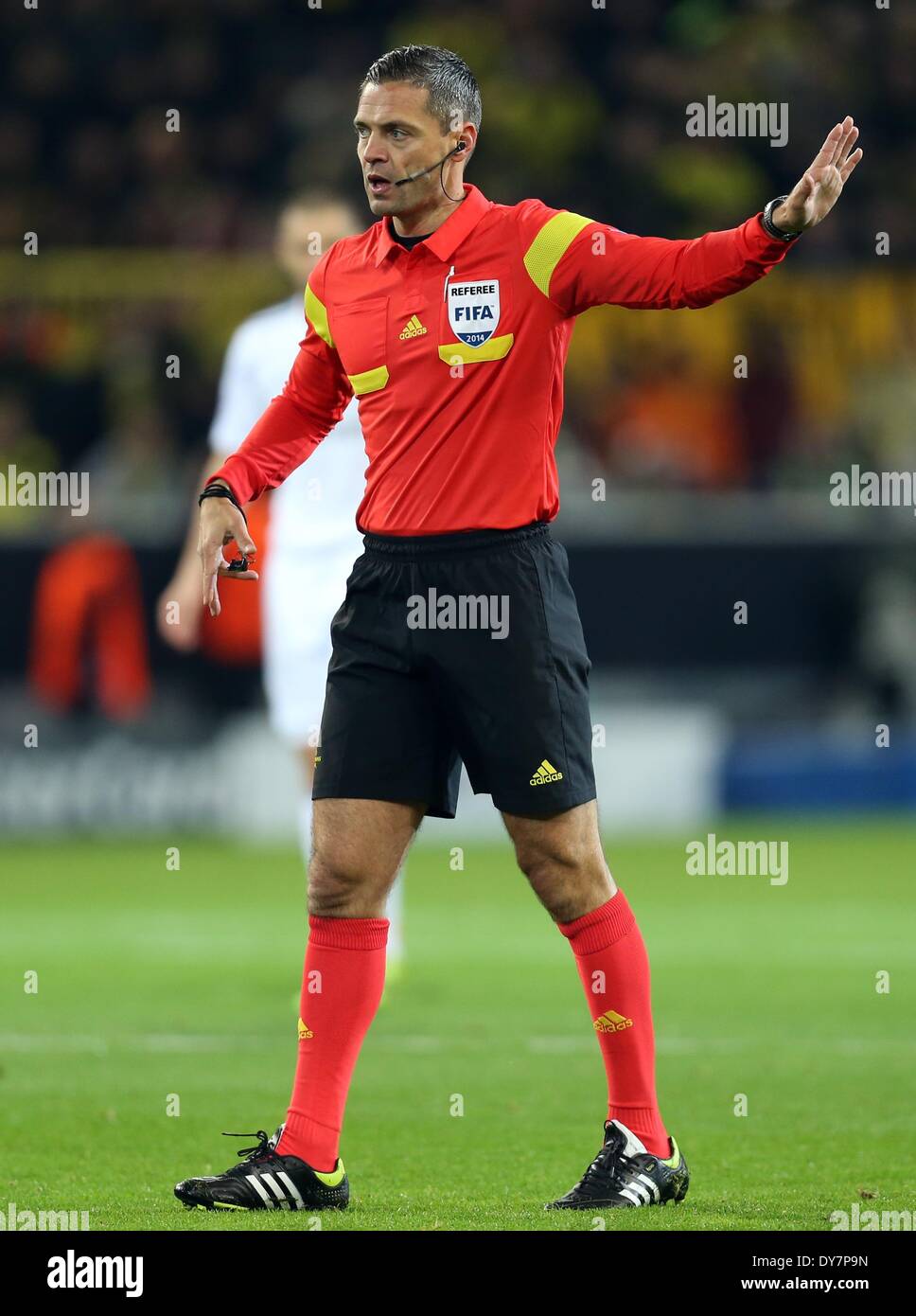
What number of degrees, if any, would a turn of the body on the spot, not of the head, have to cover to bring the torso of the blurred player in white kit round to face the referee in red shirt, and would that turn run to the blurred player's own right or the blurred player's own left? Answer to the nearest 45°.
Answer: approximately 45° to the blurred player's own right

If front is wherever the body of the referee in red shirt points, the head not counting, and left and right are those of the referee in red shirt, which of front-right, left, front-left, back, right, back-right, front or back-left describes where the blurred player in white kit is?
back-right

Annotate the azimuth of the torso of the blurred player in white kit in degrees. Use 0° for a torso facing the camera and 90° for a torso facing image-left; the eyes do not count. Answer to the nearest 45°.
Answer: approximately 315°
